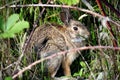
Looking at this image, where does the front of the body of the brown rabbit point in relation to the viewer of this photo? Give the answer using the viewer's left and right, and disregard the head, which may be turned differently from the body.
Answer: facing to the right of the viewer
